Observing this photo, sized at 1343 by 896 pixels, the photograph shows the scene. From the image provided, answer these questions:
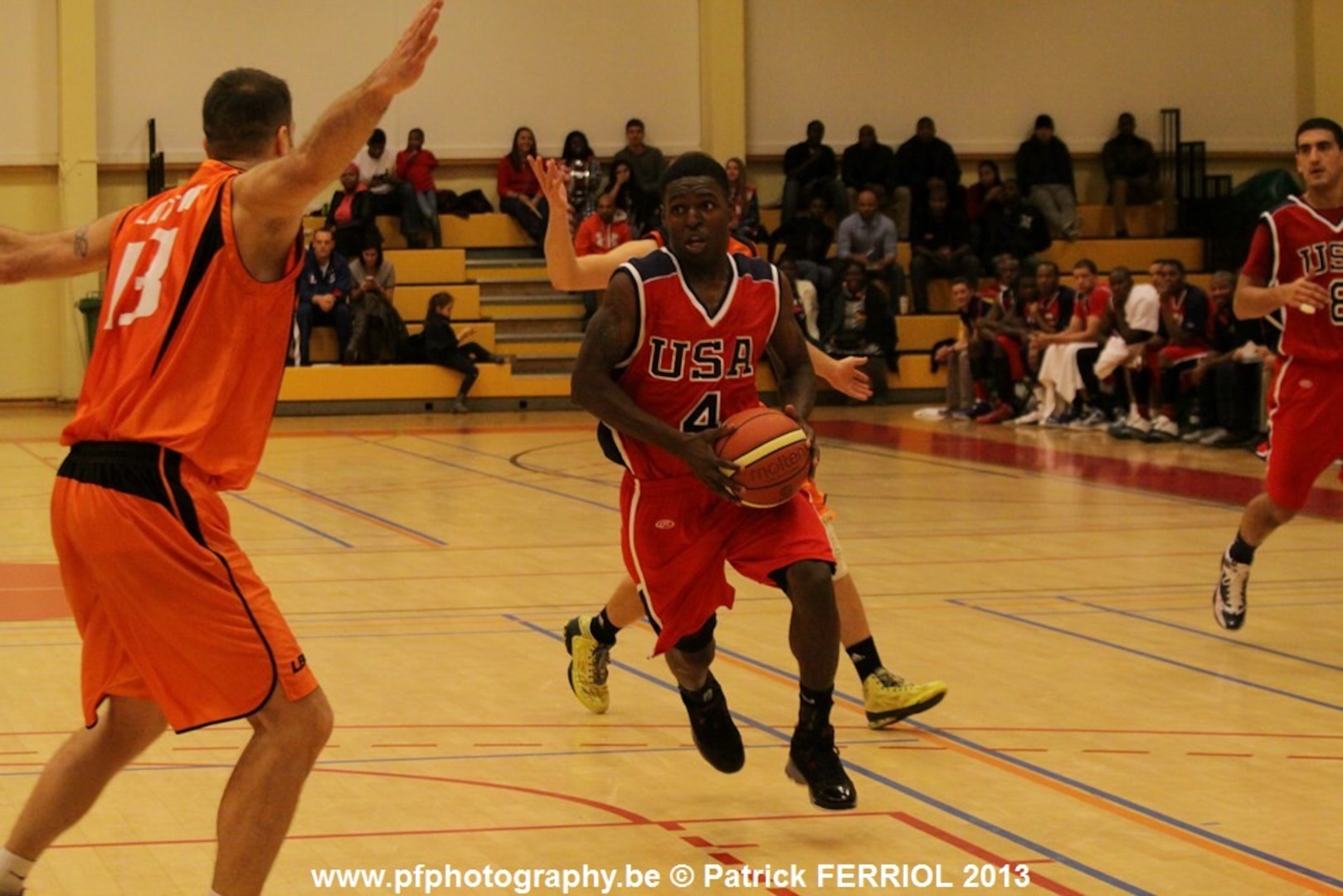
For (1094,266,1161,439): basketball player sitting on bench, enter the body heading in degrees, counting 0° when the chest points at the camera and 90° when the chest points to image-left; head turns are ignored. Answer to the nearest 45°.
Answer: approximately 45°

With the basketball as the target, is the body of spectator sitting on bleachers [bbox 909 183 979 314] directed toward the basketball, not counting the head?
yes

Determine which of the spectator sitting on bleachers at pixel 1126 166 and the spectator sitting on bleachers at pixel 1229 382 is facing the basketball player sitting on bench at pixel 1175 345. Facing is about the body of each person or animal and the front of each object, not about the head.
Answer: the spectator sitting on bleachers at pixel 1126 166

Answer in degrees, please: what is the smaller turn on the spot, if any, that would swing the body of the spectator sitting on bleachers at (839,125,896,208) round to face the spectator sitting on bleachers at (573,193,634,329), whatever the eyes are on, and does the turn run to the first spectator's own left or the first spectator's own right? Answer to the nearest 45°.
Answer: approximately 45° to the first spectator's own right

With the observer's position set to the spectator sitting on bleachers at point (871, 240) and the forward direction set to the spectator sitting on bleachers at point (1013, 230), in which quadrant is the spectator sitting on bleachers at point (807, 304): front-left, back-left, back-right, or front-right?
back-right

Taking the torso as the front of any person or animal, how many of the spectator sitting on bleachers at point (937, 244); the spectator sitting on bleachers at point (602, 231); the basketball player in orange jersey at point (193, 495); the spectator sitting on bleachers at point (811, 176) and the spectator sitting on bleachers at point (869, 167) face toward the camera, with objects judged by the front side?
4

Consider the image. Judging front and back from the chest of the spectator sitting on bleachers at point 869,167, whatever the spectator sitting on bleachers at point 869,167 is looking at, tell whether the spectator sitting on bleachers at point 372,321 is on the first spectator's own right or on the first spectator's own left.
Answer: on the first spectator's own right
